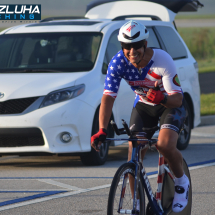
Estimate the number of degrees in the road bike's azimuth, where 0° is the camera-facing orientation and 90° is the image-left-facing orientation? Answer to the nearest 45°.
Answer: approximately 45°

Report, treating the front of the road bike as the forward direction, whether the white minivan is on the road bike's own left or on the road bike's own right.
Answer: on the road bike's own right

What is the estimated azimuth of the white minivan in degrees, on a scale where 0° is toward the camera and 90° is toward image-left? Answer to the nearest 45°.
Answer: approximately 45°

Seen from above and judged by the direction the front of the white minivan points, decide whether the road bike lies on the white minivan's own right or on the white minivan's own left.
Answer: on the white minivan's own left
